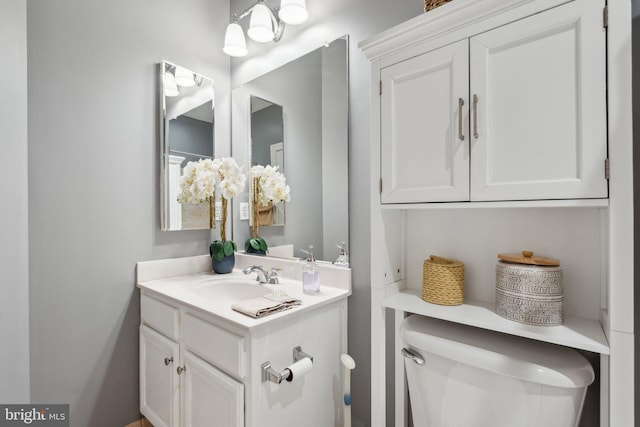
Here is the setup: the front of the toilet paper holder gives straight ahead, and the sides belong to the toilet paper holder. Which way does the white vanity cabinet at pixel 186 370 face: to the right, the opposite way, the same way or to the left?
to the right

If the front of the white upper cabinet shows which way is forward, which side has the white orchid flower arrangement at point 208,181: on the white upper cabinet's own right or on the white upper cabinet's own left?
on the white upper cabinet's own right

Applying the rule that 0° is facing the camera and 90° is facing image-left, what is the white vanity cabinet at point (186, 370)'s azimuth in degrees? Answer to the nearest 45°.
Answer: approximately 45°

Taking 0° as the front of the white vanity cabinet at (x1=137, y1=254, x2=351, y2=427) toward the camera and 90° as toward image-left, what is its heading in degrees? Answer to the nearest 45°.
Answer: approximately 45°

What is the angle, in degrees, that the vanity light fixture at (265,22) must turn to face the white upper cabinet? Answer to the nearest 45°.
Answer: approximately 90° to its left

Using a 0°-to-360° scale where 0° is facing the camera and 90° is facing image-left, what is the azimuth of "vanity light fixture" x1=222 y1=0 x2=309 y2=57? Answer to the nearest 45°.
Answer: approximately 45°

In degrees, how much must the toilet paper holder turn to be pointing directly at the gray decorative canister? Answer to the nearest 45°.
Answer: approximately 45° to its left
